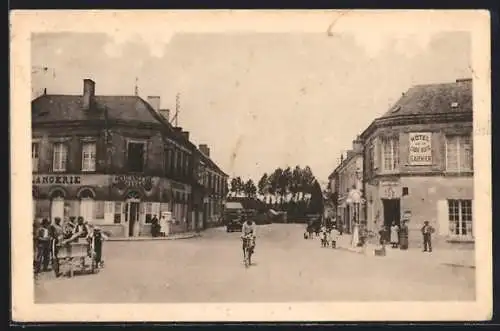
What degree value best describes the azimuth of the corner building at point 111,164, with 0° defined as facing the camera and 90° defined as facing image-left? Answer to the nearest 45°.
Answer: approximately 0°

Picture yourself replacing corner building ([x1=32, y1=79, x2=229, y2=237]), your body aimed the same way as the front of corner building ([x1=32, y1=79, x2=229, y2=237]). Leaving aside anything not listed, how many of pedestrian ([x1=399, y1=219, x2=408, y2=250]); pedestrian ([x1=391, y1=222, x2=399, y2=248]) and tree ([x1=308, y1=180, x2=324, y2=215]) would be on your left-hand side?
3
